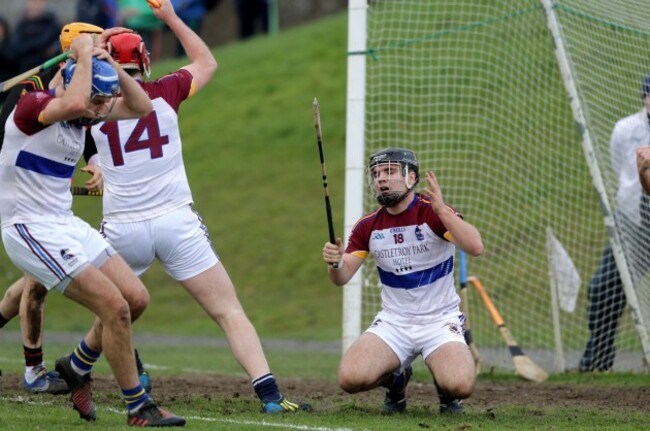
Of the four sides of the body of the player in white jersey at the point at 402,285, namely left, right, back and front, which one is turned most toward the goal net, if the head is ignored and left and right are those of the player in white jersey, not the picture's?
back

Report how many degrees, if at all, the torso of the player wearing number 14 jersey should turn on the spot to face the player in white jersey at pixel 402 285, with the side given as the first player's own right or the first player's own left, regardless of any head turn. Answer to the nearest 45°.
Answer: approximately 90° to the first player's own right

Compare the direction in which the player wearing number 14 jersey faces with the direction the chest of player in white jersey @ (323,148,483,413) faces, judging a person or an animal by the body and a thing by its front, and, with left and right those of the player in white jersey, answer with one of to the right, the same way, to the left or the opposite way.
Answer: the opposite way

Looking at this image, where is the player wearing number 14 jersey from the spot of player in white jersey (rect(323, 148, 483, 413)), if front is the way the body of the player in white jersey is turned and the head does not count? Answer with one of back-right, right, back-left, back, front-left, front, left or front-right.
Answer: right

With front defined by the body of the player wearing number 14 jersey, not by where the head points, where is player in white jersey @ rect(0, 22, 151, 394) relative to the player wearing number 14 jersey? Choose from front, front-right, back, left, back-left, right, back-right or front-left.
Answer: front-left

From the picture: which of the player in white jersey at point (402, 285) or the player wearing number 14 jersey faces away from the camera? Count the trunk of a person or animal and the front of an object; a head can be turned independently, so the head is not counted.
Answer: the player wearing number 14 jersey

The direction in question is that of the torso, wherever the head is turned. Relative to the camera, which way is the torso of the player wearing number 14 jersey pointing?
away from the camera
